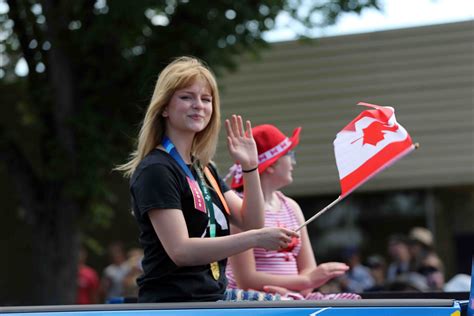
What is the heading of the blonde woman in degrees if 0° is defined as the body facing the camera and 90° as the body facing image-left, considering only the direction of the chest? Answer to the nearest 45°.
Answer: approximately 315°

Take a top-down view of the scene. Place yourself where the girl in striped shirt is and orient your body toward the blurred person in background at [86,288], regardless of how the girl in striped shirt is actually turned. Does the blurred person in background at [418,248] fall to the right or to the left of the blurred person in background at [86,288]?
right

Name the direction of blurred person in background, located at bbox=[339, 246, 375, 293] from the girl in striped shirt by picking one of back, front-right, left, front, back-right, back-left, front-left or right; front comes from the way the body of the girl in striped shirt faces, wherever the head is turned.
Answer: back-left

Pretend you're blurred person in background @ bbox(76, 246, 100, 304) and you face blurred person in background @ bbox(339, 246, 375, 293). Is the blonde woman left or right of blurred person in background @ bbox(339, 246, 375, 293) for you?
right

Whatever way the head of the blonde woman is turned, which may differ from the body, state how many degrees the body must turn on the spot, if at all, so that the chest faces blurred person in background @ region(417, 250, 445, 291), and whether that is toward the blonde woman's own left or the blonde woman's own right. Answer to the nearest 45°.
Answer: approximately 90° to the blonde woman's own left

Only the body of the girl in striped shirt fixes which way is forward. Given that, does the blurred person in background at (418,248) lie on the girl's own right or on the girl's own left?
on the girl's own left

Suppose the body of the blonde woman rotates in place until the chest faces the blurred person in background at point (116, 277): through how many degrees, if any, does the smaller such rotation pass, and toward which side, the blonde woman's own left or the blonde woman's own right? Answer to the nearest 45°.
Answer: approximately 135° to the blonde woman's own left

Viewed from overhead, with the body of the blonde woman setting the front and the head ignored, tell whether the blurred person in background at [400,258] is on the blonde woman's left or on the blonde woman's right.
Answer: on the blonde woman's left
